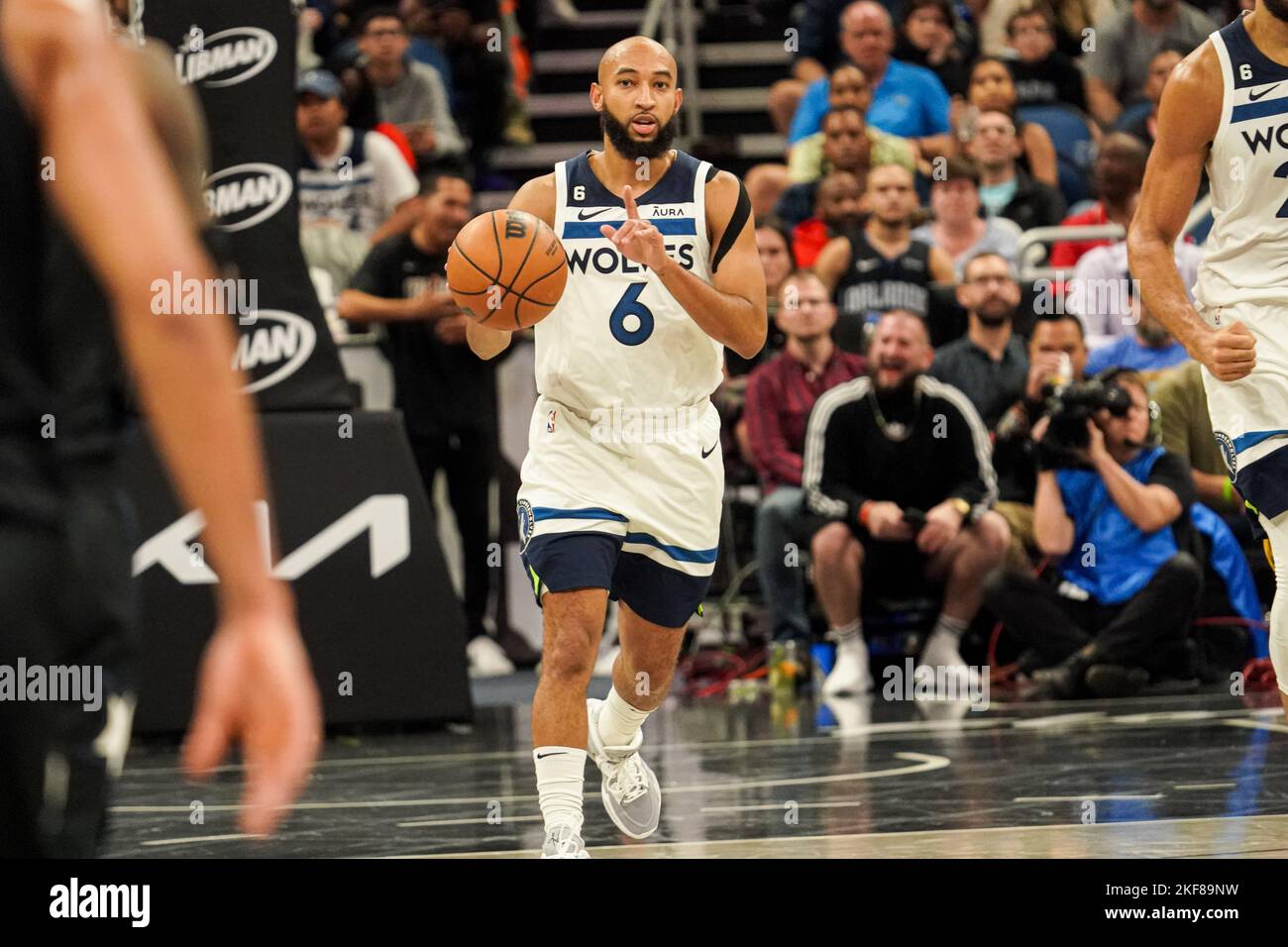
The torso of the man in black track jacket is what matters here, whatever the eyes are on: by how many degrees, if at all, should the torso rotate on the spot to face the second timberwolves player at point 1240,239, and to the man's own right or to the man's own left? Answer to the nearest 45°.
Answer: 0° — they already face them

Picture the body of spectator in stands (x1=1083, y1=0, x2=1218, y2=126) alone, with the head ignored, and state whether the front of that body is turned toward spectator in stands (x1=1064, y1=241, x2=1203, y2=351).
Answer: yes

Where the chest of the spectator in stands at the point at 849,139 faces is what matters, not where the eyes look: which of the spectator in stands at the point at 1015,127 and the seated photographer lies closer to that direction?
the seated photographer

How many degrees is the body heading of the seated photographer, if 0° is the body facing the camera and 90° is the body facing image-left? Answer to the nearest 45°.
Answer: approximately 45°

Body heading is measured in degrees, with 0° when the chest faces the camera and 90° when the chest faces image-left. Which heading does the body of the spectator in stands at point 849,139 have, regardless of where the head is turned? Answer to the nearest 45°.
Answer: approximately 0°
